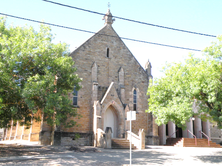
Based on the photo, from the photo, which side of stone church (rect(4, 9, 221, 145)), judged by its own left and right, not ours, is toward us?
front
